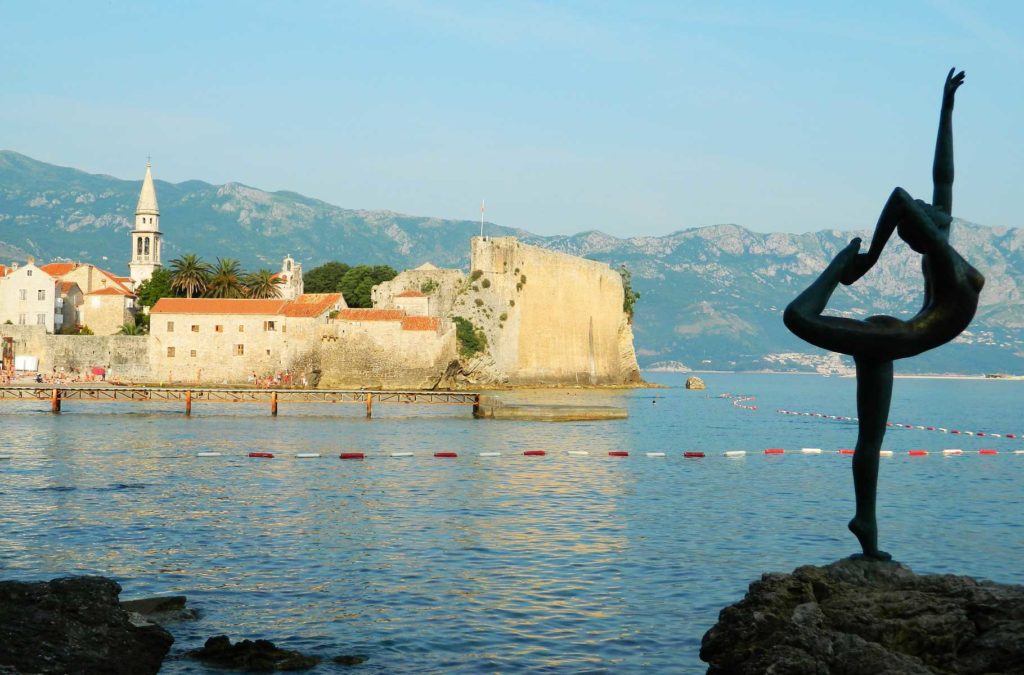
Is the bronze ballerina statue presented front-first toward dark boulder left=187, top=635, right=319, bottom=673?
no

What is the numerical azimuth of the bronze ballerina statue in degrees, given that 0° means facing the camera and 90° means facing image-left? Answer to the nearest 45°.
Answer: approximately 270°
